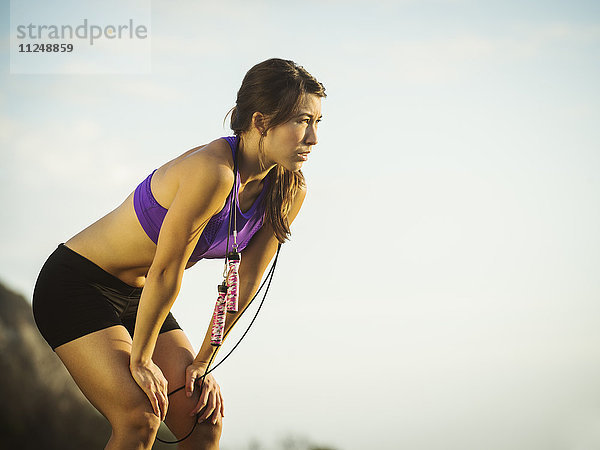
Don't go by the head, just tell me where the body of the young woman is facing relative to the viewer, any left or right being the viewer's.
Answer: facing the viewer and to the right of the viewer
